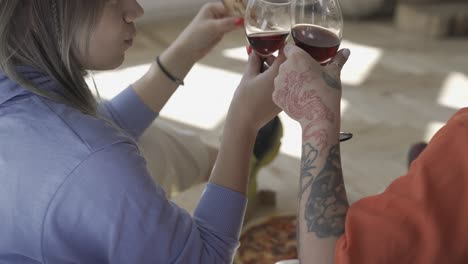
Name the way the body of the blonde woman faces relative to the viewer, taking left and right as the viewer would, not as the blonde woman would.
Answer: facing away from the viewer and to the right of the viewer

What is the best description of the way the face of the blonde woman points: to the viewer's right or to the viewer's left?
to the viewer's right
